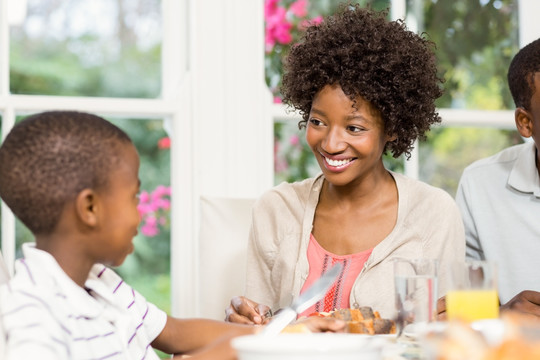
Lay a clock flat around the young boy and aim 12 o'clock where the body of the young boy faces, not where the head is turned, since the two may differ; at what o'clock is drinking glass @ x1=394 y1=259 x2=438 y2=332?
The drinking glass is roughly at 12 o'clock from the young boy.

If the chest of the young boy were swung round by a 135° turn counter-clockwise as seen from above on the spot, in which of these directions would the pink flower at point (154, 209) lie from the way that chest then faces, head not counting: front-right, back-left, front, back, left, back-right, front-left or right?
front-right

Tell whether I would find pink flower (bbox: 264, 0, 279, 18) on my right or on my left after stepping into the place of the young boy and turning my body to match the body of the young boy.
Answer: on my left

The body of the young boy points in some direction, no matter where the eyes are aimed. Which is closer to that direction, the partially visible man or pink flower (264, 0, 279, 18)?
the partially visible man

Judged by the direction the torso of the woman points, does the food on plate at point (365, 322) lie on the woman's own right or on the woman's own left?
on the woman's own left

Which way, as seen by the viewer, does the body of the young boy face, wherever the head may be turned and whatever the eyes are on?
to the viewer's right

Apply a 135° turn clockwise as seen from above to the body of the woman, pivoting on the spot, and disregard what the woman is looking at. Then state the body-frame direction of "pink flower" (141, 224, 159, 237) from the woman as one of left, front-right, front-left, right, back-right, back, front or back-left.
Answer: front-left

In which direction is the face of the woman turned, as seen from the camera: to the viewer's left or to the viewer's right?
to the viewer's left

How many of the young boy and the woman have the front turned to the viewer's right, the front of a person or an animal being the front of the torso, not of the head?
1

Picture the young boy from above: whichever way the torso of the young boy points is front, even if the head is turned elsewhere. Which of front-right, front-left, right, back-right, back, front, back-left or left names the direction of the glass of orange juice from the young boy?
front

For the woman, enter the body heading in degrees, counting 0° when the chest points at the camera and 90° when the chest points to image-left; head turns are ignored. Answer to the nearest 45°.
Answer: approximately 45°
